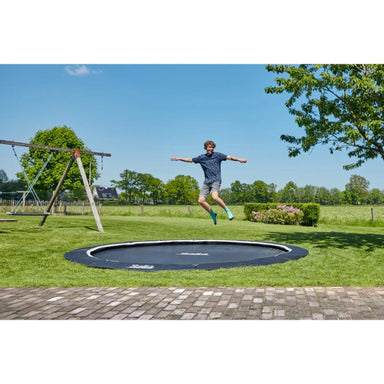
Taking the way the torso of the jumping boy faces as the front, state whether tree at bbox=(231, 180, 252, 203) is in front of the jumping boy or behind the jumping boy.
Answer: behind

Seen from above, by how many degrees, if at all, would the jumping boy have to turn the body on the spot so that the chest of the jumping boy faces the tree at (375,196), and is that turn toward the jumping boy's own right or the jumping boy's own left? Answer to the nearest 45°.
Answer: approximately 135° to the jumping boy's own left

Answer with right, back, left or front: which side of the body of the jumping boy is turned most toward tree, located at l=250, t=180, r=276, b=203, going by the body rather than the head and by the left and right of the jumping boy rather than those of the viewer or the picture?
back

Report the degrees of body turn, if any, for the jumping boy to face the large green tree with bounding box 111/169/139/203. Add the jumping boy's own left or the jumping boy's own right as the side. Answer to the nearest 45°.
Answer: approximately 135° to the jumping boy's own right

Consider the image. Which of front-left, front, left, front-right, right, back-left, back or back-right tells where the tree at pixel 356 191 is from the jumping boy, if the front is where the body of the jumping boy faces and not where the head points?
back-left

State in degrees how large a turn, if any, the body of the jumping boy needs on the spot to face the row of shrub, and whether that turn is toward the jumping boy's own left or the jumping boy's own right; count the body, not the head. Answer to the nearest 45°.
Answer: approximately 180°

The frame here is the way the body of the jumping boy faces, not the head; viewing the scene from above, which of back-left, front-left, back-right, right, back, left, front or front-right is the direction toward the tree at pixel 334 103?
back-left

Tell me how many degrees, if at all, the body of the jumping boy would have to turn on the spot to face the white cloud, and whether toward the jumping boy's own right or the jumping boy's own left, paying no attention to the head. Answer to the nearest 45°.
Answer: approximately 135° to the jumping boy's own right

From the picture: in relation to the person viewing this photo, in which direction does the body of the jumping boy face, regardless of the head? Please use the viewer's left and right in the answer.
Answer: facing the viewer
